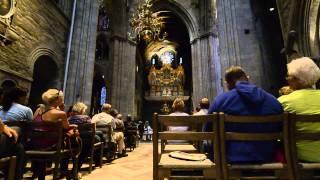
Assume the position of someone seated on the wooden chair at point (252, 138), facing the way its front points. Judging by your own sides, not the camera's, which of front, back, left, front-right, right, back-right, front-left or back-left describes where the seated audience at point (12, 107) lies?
left

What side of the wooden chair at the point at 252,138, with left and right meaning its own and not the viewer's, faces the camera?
back

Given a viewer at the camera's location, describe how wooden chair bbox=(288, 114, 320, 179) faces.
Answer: facing away from the viewer

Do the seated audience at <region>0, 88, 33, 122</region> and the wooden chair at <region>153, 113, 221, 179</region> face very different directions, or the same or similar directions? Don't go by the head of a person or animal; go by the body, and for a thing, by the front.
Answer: same or similar directions

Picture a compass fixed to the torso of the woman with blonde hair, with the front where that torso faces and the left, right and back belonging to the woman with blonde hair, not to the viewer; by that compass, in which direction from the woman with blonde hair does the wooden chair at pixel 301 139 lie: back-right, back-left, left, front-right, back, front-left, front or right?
right

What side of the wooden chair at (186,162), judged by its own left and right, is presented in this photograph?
back

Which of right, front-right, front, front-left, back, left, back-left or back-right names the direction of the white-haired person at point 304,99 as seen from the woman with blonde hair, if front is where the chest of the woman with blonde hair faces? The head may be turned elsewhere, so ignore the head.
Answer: right

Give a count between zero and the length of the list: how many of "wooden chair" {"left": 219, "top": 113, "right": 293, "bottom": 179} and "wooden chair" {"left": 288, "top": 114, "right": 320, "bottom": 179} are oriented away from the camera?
2

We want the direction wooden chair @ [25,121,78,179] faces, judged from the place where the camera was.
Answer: facing away from the viewer and to the right of the viewer

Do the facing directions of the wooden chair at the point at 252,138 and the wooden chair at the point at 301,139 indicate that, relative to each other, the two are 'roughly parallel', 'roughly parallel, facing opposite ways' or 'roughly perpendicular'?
roughly parallel

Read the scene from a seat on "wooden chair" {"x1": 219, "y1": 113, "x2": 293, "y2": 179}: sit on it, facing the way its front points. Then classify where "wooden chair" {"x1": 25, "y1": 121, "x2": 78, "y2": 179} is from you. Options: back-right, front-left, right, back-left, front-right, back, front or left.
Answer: left

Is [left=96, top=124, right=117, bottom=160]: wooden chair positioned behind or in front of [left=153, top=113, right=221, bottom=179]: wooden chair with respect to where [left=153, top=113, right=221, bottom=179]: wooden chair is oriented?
in front

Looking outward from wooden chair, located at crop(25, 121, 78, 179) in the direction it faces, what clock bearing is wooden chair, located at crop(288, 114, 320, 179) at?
wooden chair, located at crop(288, 114, 320, 179) is roughly at 3 o'clock from wooden chair, located at crop(25, 121, 78, 179).

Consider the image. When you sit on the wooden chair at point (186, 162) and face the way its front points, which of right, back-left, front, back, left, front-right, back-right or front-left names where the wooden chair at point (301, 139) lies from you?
right

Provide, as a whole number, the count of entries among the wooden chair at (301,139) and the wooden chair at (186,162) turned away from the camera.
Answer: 2

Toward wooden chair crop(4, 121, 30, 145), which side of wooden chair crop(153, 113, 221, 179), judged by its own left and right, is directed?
left

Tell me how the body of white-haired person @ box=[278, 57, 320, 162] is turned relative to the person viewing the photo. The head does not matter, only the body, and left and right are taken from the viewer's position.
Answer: facing away from the viewer
